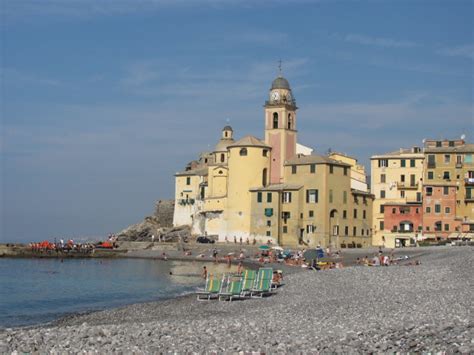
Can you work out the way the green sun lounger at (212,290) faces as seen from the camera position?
facing the viewer and to the left of the viewer

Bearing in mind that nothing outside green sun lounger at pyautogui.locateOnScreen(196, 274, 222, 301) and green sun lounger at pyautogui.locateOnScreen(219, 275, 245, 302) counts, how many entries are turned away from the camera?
0

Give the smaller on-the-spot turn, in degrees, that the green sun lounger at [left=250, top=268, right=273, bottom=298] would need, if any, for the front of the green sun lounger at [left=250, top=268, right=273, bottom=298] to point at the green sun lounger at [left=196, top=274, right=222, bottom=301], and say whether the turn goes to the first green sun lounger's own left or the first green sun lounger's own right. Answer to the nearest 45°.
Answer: approximately 45° to the first green sun lounger's own right

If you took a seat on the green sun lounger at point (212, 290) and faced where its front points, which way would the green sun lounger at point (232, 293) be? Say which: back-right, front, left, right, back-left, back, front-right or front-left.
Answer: left

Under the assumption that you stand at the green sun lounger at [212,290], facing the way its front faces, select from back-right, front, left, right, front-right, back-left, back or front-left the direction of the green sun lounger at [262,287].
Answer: back-left

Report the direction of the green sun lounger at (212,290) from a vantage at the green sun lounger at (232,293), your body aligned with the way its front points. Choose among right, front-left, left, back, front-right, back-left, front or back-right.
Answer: right
